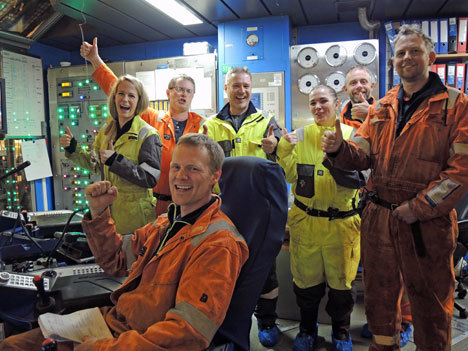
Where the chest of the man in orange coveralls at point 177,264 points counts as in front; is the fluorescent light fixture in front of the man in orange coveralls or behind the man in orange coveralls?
behind

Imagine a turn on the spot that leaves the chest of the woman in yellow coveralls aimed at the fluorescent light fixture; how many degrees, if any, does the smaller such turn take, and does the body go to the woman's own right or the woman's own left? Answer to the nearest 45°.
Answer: approximately 135° to the woman's own right

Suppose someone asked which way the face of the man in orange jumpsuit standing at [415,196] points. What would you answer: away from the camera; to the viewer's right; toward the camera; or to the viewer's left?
toward the camera

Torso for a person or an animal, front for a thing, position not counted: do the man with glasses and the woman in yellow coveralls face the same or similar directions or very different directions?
same or similar directions

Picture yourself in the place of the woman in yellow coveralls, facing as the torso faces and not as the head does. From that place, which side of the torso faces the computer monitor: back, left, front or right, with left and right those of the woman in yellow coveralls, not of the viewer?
right

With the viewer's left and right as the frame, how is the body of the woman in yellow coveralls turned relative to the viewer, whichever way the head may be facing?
facing the viewer

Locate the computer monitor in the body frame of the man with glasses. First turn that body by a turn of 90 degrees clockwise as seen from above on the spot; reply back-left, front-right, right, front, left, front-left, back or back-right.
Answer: front

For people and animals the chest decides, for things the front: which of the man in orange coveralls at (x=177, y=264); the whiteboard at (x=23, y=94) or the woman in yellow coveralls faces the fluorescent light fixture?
the whiteboard

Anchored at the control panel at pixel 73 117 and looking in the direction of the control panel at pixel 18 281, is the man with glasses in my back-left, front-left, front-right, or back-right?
front-left

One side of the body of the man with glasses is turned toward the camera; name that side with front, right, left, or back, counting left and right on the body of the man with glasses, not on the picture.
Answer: front

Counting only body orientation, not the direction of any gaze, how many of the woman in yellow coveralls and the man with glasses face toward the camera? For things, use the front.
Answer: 2

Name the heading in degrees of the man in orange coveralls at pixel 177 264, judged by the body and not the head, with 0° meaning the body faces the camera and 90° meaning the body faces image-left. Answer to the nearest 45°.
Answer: approximately 45°

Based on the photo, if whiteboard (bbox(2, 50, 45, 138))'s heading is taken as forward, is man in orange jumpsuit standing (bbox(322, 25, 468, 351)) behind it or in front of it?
in front
